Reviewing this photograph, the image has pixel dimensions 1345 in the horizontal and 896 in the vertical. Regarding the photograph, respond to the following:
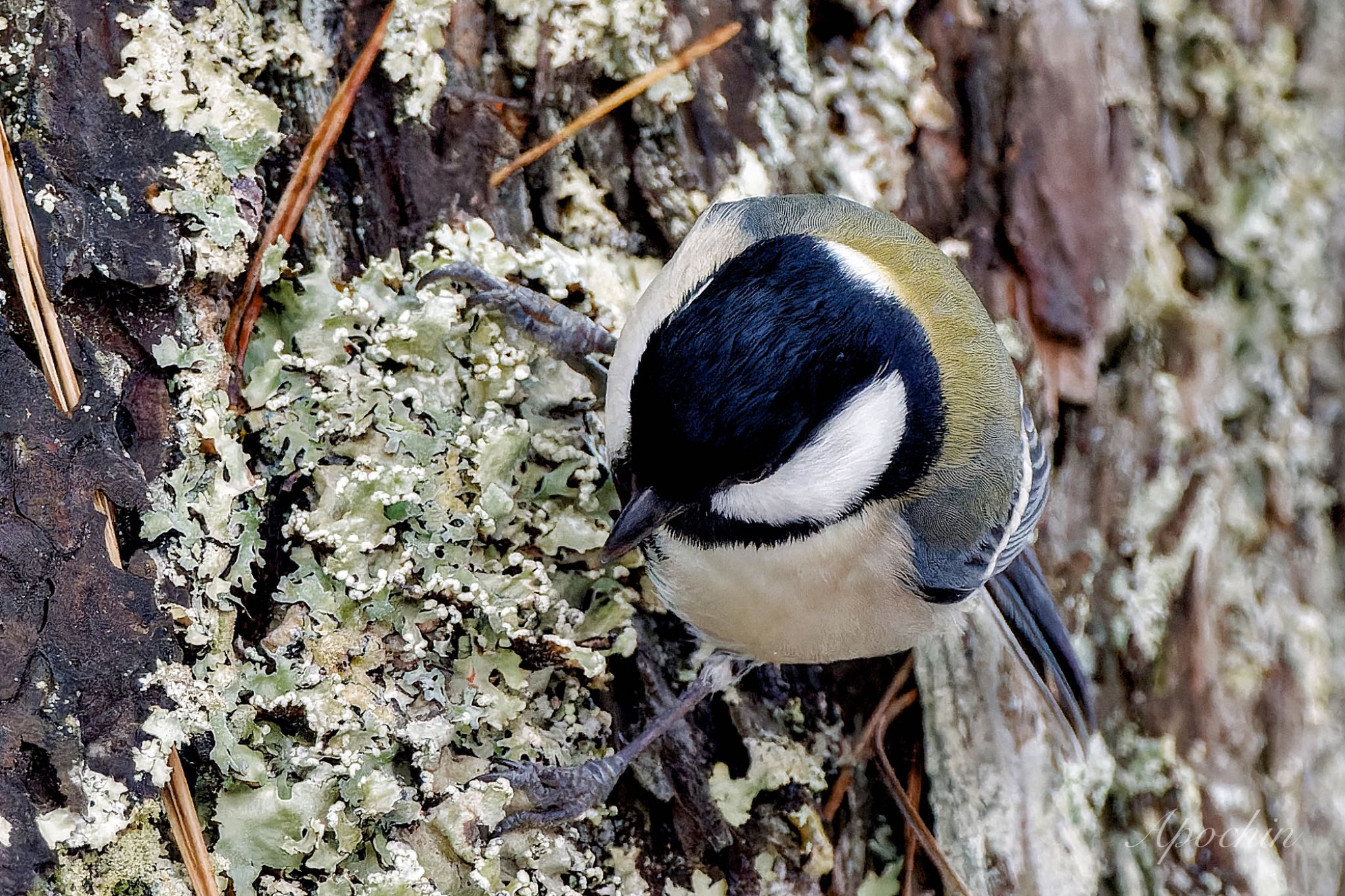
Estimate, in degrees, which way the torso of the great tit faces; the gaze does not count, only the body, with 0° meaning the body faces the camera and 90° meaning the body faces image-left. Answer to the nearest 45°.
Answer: approximately 45°
